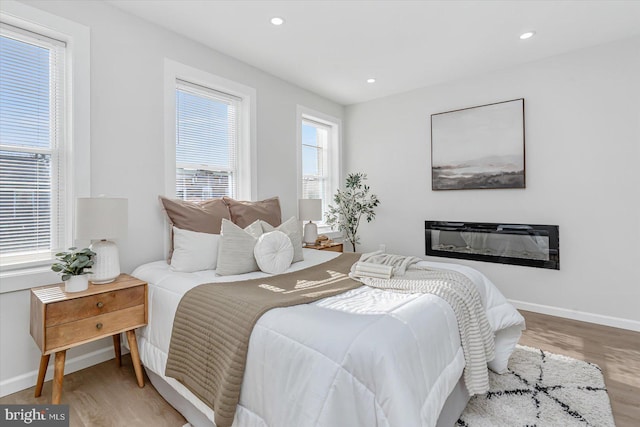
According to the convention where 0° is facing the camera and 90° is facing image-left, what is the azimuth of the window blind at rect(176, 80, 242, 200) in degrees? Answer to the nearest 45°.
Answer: approximately 315°

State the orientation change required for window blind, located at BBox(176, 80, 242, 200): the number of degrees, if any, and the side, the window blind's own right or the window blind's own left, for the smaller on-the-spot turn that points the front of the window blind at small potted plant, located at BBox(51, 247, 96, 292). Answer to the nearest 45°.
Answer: approximately 90° to the window blind's own right

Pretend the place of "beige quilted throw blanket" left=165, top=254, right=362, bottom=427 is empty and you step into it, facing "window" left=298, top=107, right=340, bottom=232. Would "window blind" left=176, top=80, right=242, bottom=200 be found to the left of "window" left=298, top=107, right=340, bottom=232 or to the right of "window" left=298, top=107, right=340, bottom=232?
left

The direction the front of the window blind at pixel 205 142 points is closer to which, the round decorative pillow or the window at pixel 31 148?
the round decorative pillow

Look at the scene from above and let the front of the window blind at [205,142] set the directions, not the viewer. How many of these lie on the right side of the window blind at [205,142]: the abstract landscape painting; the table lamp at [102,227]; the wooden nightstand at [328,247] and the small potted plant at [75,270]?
2

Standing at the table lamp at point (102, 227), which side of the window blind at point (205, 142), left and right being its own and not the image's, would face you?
right

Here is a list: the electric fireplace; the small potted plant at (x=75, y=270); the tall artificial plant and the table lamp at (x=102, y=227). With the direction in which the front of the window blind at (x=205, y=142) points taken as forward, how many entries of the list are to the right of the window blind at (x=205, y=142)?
2

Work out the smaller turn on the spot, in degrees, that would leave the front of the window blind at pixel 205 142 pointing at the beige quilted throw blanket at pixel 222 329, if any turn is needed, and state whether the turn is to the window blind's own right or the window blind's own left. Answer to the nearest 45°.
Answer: approximately 45° to the window blind's own right

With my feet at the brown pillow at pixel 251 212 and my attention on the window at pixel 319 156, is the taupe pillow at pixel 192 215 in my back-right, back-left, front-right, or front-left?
back-left

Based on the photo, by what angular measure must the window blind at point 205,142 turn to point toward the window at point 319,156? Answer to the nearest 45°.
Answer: approximately 90° to its left

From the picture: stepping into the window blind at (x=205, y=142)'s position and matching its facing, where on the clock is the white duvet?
The white duvet is roughly at 1 o'clock from the window blind.
